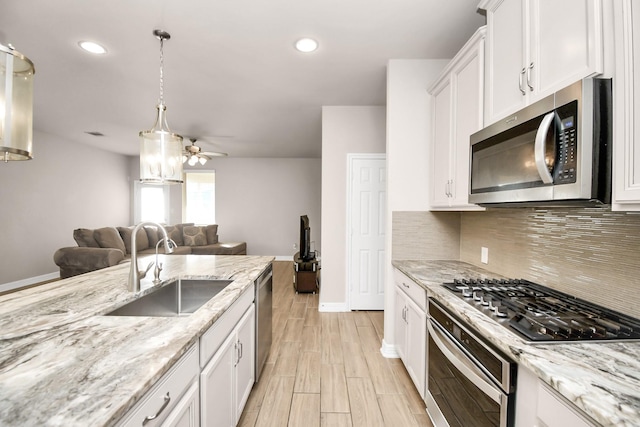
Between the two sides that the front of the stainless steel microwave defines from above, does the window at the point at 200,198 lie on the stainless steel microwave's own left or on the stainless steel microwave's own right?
on the stainless steel microwave's own right

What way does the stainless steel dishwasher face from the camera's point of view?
to the viewer's right

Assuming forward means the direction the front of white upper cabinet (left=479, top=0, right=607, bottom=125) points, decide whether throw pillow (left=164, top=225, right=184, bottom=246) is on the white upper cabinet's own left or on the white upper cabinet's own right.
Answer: on the white upper cabinet's own right

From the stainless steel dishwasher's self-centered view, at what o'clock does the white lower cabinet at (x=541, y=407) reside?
The white lower cabinet is roughly at 2 o'clock from the stainless steel dishwasher.

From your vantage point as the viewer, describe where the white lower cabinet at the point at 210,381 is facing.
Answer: facing to the right of the viewer

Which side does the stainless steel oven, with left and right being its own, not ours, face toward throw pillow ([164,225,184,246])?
right

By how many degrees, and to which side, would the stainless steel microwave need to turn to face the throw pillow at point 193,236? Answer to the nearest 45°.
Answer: approximately 45° to its right

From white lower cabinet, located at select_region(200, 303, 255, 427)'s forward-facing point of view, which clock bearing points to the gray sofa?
The gray sofa is roughly at 8 o'clock from the white lower cabinet.

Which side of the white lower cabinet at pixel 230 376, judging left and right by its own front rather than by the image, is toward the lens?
right

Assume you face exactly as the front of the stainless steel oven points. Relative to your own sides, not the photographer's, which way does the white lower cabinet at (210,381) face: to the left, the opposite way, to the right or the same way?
the opposite way

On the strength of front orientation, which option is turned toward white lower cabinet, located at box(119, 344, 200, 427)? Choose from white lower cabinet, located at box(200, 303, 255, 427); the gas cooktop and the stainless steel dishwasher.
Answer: the gas cooktop
